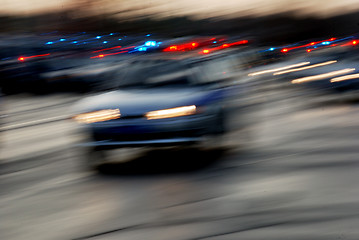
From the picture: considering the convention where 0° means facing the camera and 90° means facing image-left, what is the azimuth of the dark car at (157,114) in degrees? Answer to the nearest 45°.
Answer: approximately 45°
